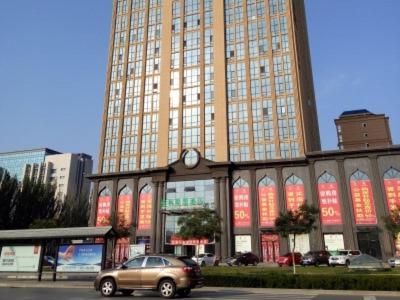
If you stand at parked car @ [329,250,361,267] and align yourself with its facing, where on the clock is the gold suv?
The gold suv is roughly at 11 o'clock from the parked car.

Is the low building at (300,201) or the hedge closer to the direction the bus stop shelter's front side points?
the hedge

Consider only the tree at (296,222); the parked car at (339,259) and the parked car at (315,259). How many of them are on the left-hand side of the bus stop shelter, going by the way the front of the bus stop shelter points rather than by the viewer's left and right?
3

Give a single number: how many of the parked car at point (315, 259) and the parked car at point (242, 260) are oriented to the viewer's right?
0

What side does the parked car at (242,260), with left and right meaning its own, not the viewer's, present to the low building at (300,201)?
back

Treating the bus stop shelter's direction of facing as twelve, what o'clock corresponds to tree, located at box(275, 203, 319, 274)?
The tree is roughly at 9 o'clock from the bus stop shelter.

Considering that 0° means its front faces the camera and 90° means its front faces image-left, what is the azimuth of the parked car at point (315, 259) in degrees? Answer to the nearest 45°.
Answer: approximately 45°

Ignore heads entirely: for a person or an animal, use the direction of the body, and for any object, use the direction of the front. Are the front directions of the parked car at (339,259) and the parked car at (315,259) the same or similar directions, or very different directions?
same or similar directions

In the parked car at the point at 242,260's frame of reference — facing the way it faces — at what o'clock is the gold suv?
The gold suv is roughly at 11 o'clock from the parked car.

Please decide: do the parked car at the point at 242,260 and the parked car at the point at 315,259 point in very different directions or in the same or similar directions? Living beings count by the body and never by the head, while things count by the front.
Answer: same or similar directions

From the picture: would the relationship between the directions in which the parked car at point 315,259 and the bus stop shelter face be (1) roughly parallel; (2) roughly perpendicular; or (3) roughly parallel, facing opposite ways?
roughly perpendicular

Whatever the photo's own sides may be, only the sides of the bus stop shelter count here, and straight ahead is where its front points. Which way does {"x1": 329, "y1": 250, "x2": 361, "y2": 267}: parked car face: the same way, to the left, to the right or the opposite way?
to the right

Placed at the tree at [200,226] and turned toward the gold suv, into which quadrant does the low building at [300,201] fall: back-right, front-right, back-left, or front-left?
back-left

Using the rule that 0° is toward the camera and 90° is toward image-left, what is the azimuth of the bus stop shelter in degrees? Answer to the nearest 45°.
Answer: approximately 0°

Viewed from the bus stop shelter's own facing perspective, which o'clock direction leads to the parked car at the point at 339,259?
The parked car is roughly at 9 o'clock from the bus stop shelter.

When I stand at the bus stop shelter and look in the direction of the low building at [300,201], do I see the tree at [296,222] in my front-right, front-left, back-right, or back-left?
front-right
